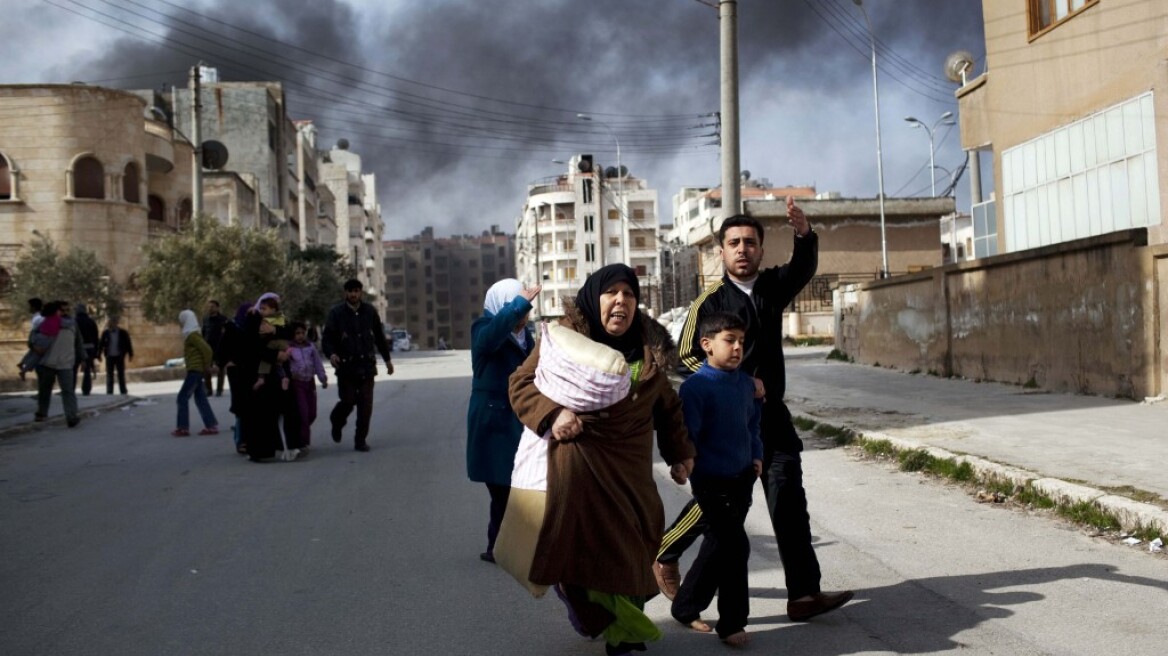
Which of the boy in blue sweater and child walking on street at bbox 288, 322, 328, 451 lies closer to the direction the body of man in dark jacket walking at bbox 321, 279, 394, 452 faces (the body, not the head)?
the boy in blue sweater

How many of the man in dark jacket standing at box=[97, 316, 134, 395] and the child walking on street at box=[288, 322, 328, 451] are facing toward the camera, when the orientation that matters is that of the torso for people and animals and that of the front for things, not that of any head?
2

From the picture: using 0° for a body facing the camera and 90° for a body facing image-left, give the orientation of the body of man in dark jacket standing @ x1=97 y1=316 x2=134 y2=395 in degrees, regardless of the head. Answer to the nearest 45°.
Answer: approximately 0°

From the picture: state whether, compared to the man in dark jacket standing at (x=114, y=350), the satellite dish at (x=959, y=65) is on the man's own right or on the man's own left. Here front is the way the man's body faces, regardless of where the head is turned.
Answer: on the man's own left

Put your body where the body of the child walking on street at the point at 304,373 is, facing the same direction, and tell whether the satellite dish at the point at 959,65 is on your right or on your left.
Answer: on your left

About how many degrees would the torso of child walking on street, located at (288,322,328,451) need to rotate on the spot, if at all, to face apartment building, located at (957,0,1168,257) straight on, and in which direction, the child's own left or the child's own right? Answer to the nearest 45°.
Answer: approximately 90° to the child's own left

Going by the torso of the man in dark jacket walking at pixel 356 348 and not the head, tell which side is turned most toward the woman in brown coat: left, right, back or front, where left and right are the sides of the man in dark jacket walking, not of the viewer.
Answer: front

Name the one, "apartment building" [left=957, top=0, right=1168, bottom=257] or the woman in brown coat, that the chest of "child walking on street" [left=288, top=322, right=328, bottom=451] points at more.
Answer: the woman in brown coat
